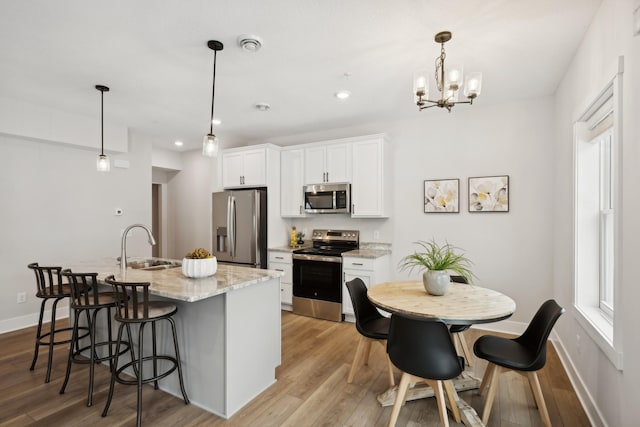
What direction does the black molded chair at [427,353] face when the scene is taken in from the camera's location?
facing away from the viewer and to the right of the viewer

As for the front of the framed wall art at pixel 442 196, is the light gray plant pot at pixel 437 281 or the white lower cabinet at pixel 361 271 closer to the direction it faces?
the light gray plant pot

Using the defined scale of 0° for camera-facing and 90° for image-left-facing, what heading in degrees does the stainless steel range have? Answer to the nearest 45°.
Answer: approximately 45°

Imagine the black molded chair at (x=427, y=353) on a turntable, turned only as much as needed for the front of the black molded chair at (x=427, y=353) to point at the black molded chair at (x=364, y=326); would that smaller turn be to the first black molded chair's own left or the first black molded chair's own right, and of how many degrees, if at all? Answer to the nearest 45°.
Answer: approximately 90° to the first black molded chair's own left

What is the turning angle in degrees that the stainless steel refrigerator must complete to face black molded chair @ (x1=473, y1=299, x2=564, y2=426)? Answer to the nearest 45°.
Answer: approximately 90° to its left

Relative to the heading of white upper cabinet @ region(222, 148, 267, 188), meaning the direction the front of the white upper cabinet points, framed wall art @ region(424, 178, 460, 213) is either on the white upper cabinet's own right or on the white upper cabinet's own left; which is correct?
on the white upper cabinet's own left

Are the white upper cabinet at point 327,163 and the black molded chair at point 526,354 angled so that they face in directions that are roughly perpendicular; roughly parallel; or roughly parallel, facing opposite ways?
roughly perpendicular

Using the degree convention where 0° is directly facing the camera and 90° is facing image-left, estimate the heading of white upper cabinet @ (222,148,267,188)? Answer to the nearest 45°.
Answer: approximately 45°
